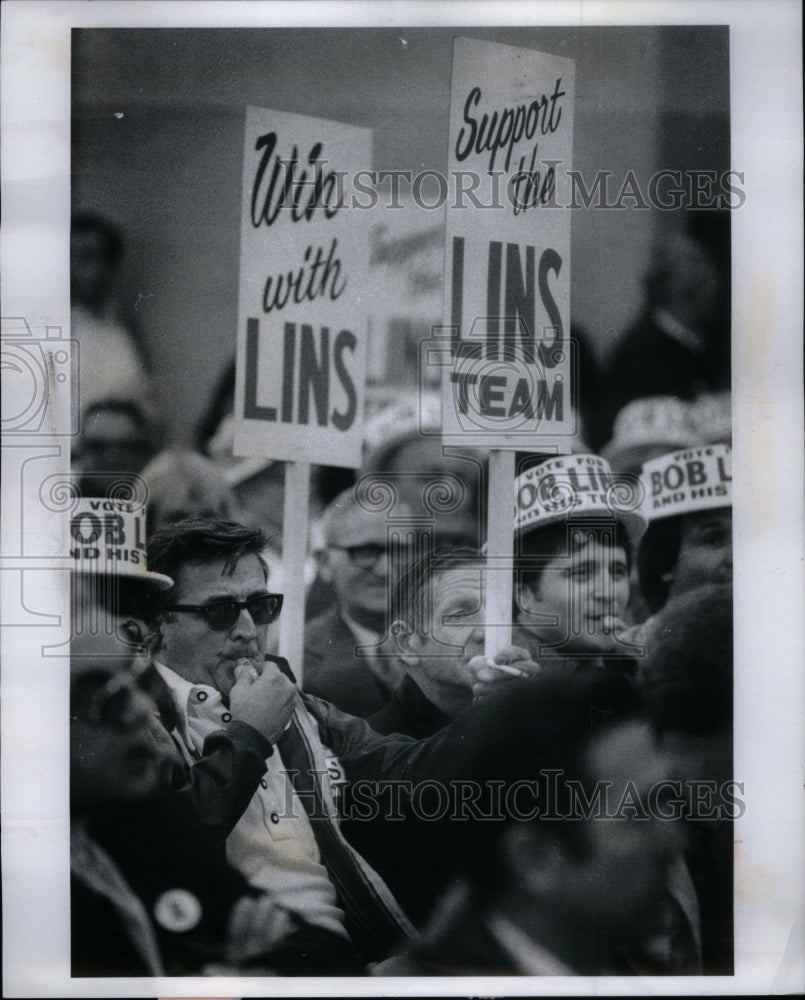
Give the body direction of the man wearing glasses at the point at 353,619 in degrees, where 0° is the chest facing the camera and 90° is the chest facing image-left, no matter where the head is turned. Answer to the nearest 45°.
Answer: approximately 315°

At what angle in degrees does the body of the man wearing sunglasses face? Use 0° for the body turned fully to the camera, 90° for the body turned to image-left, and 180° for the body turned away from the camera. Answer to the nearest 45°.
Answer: approximately 315°
